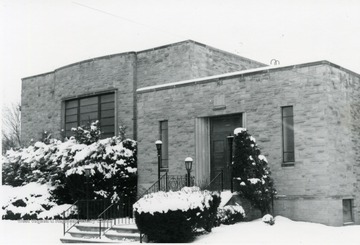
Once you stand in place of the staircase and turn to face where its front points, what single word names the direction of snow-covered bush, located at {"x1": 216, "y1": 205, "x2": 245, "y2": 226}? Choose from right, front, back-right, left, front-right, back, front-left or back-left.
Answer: left

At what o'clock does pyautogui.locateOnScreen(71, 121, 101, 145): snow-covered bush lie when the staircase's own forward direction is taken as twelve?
The snow-covered bush is roughly at 6 o'clock from the staircase.

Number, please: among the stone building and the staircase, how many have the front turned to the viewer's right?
0

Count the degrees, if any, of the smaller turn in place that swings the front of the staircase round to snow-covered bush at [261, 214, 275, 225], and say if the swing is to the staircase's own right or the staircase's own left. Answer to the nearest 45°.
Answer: approximately 90° to the staircase's own left

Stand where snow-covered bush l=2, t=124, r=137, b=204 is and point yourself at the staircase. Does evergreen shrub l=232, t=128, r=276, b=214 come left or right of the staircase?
left

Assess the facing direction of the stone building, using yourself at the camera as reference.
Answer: facing the viewer and to the left of the viewer

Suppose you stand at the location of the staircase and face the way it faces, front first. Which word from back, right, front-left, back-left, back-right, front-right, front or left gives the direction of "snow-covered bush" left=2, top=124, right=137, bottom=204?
back

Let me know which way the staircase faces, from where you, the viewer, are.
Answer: facing the viewer
